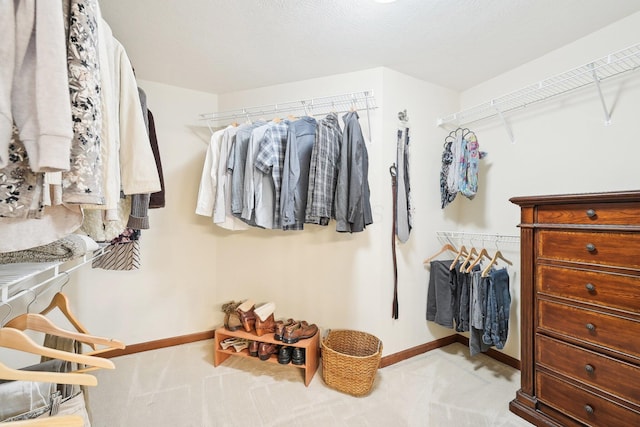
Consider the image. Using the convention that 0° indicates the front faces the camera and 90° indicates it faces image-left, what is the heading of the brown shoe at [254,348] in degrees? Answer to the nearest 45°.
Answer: approximately 0°

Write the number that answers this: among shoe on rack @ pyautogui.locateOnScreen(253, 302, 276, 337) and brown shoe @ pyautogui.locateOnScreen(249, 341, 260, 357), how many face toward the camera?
2

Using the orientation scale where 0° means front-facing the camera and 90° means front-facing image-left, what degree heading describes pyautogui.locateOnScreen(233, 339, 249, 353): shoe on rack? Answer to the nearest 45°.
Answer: approximately 45°
